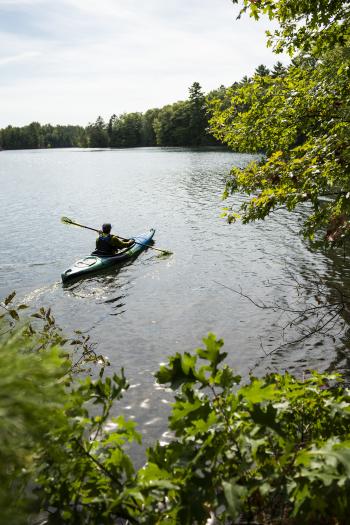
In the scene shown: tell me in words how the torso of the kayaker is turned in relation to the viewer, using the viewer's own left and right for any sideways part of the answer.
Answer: facing away from the viewer and to the right of the viewer

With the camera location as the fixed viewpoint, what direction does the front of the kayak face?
facing away from the viewer and to the right of the viewer
